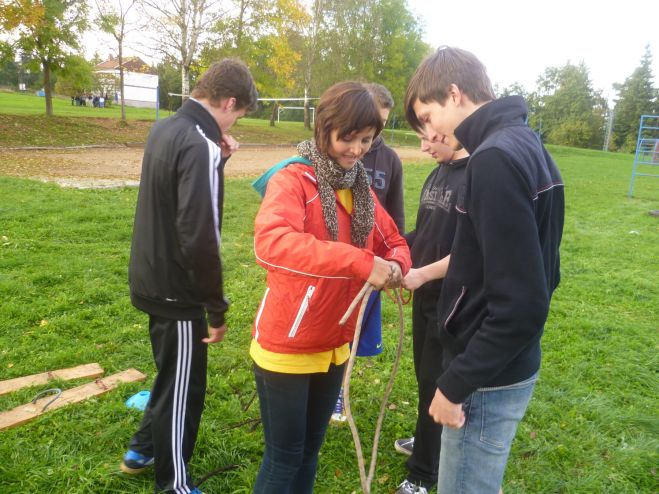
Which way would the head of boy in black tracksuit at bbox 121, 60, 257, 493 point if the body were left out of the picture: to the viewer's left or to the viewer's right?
to the viewer's right

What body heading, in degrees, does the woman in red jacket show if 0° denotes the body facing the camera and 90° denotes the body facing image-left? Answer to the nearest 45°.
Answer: approximately 315°

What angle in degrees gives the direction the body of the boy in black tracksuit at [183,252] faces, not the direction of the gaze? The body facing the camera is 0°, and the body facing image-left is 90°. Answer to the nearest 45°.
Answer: approximately 225°

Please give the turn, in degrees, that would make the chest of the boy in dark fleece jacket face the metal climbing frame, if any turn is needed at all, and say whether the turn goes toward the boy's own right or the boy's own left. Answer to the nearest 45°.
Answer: approximately 90° to the boy's own right

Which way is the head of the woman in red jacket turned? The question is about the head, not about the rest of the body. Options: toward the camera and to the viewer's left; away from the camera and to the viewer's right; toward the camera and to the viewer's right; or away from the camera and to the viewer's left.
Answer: toward the camera and to the viewer's right

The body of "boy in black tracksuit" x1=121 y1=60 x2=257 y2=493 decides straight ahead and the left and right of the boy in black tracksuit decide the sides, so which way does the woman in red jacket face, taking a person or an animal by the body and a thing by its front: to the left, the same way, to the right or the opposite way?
to the right

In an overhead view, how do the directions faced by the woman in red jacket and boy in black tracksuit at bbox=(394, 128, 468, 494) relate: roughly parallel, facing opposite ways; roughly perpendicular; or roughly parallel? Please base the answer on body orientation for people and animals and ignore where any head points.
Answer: roughly perpendicular

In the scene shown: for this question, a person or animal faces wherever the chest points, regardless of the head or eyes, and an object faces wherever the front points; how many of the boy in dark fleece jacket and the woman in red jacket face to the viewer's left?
1

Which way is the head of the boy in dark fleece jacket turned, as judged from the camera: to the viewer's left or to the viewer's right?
to the viewer's left

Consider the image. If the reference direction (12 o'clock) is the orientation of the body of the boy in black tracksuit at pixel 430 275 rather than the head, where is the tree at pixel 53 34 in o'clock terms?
The tree is roughly at 3 o'clock from the boy in black tracksuit.

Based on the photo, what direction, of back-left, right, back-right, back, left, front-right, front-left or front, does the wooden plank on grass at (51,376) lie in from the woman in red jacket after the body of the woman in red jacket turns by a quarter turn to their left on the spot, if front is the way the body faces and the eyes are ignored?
left

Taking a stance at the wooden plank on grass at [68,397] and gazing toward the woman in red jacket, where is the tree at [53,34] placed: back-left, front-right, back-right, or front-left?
back-left

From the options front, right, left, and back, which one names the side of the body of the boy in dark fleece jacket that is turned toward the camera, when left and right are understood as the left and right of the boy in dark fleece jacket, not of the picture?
left
